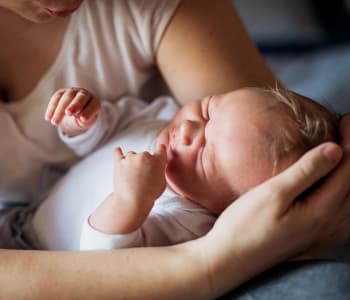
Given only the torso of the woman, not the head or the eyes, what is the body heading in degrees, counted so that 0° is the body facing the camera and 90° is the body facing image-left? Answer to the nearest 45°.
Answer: approximately 0°
